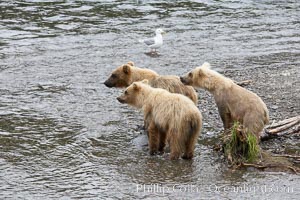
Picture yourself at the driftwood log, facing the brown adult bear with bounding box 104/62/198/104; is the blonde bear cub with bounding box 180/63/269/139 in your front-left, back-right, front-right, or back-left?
front-left

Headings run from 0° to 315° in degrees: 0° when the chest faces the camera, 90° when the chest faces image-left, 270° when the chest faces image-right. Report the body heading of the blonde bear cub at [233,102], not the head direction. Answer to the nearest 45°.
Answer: approximately 90°

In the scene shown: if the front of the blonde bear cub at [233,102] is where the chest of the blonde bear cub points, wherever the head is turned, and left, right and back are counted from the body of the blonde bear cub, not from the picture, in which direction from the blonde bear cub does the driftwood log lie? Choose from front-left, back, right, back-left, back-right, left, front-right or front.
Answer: back

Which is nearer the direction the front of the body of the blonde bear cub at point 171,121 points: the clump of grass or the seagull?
the seagull

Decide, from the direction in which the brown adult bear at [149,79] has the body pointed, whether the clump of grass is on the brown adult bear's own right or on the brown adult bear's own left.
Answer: on the brown adult bear's own left

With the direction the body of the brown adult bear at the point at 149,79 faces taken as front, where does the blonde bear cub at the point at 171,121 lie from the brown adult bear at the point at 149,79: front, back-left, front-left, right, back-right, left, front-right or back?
left

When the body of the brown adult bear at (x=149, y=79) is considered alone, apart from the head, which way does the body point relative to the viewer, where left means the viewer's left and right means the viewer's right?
facing to the left of the viewer

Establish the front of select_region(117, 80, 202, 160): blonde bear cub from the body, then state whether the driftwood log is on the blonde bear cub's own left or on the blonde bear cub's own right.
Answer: on the blonde bear cub's own right

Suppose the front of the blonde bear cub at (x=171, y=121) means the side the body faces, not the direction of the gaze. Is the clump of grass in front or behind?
behind

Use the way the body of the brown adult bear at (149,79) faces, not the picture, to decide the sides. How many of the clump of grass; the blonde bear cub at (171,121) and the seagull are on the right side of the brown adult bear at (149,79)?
1

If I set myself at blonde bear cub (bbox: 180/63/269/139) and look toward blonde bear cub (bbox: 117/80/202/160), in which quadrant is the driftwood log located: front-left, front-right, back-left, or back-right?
back-left

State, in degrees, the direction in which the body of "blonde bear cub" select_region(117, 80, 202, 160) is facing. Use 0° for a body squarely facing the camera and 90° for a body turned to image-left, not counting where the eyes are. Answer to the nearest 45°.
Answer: approximately 135°

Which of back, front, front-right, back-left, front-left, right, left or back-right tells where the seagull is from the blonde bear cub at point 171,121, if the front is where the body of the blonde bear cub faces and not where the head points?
front-right

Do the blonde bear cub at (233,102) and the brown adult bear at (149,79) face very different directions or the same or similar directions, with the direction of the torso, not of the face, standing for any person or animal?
same or similar directions

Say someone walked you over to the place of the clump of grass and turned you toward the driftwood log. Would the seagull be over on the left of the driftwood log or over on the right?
left

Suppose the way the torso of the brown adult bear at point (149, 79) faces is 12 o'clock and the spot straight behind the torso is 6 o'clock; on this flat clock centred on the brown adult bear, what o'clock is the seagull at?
The seagull is roughly at 3 o'clock from the brown adult bear.

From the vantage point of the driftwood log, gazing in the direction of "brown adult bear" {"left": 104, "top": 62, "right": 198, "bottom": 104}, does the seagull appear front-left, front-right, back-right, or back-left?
front-right

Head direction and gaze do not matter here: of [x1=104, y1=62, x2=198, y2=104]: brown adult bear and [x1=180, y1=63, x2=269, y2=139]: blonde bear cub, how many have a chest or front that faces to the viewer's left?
2

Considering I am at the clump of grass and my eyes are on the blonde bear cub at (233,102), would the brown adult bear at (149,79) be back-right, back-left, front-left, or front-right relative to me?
front-left
